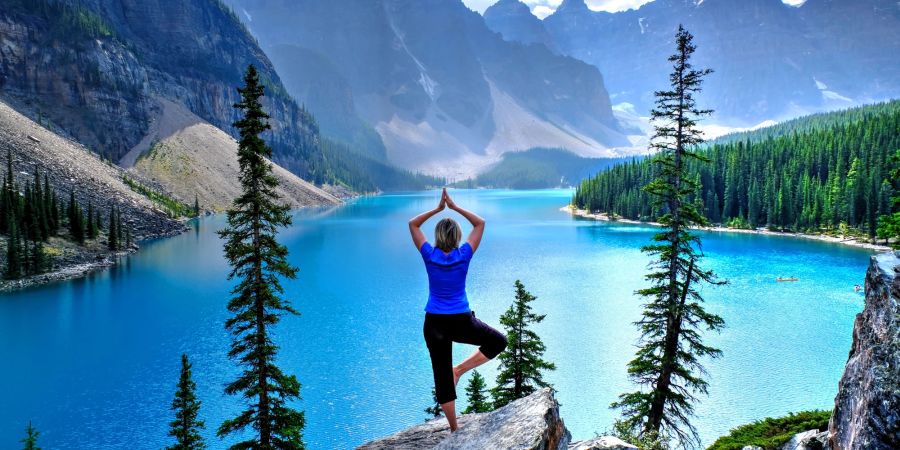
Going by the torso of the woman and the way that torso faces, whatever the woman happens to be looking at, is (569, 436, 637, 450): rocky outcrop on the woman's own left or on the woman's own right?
on the woman's own right

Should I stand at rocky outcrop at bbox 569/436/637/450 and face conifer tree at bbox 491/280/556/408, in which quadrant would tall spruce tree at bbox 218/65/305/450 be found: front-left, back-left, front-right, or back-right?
front-left

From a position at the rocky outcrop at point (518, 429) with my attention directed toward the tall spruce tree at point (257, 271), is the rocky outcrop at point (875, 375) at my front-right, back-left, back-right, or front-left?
back-right

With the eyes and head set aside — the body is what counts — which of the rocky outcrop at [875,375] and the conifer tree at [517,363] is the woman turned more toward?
the conifer tree

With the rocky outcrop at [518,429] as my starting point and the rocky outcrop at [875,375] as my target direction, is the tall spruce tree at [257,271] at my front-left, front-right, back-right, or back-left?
back-left

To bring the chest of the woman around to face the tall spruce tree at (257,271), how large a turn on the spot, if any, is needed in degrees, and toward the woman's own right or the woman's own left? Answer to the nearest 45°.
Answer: approximately 45° to the woman's own left

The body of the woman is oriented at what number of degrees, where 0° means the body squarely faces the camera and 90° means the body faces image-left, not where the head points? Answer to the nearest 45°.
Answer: approximately 180°

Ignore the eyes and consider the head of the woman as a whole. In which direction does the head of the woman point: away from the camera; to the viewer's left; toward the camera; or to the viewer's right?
away from the camera

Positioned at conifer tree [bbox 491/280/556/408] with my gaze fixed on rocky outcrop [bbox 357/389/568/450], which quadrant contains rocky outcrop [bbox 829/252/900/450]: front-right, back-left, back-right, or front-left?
front-left

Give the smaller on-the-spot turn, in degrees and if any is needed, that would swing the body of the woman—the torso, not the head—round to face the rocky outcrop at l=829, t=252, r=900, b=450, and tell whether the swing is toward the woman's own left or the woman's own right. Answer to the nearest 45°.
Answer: approximately 90° to the woman's own right
